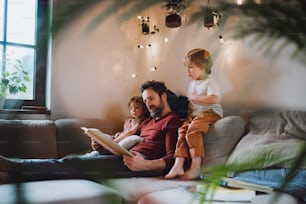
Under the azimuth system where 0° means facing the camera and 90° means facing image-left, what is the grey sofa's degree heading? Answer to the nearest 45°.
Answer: approximately 0°
